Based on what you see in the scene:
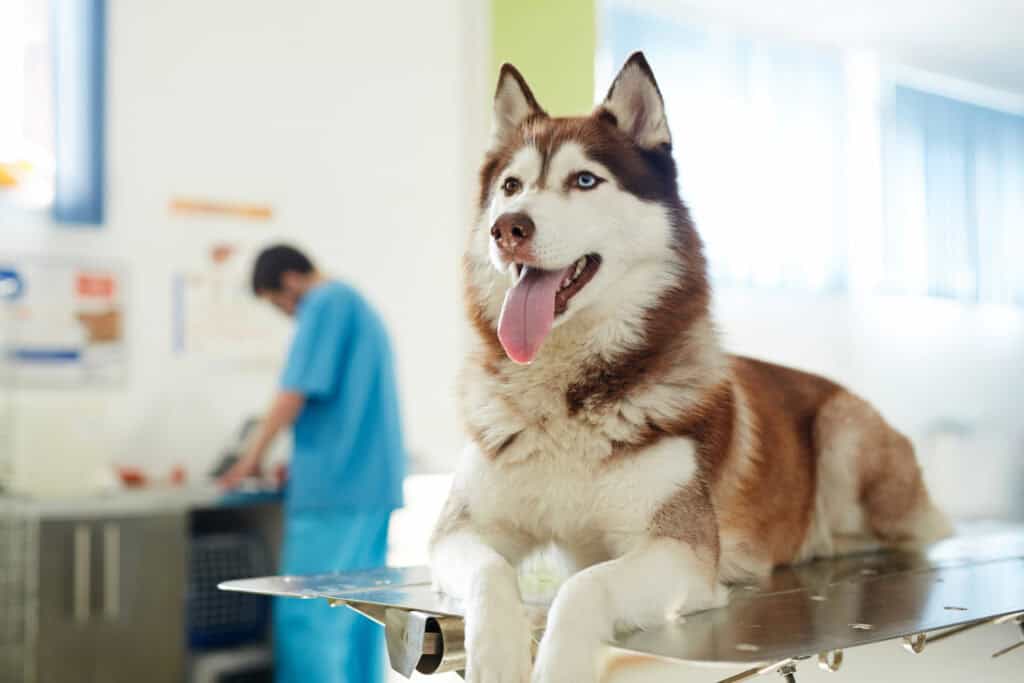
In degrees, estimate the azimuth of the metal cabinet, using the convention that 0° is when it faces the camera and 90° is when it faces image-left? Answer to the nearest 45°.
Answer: approximately 0°

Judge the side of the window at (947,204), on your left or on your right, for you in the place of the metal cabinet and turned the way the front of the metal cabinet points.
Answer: on your left

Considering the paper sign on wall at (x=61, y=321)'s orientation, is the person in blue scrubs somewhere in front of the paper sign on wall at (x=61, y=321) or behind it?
in front

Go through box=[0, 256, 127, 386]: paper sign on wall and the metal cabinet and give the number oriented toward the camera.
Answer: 2

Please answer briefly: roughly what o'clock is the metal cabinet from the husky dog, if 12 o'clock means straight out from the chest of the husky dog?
The metal cabinet is roughly at 3 o'clock from the husky dog.

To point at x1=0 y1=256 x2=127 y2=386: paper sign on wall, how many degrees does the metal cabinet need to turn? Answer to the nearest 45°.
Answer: approximately 180°

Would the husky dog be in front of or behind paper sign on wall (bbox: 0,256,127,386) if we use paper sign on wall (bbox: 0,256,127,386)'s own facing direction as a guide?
in front

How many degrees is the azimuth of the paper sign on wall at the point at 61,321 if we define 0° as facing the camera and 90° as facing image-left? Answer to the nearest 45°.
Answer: approximately 0°

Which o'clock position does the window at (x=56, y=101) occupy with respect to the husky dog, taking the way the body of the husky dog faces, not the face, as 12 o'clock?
The window is roughly at 3 o'clock from the husky dog.
